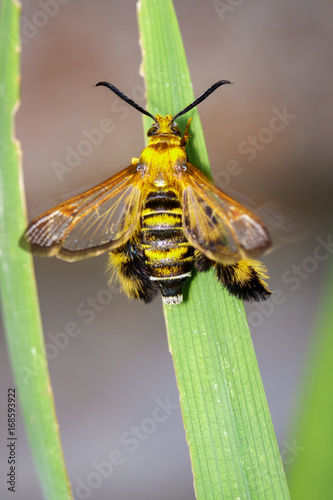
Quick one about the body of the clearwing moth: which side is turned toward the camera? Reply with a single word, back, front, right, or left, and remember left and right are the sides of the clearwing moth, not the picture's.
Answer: back
